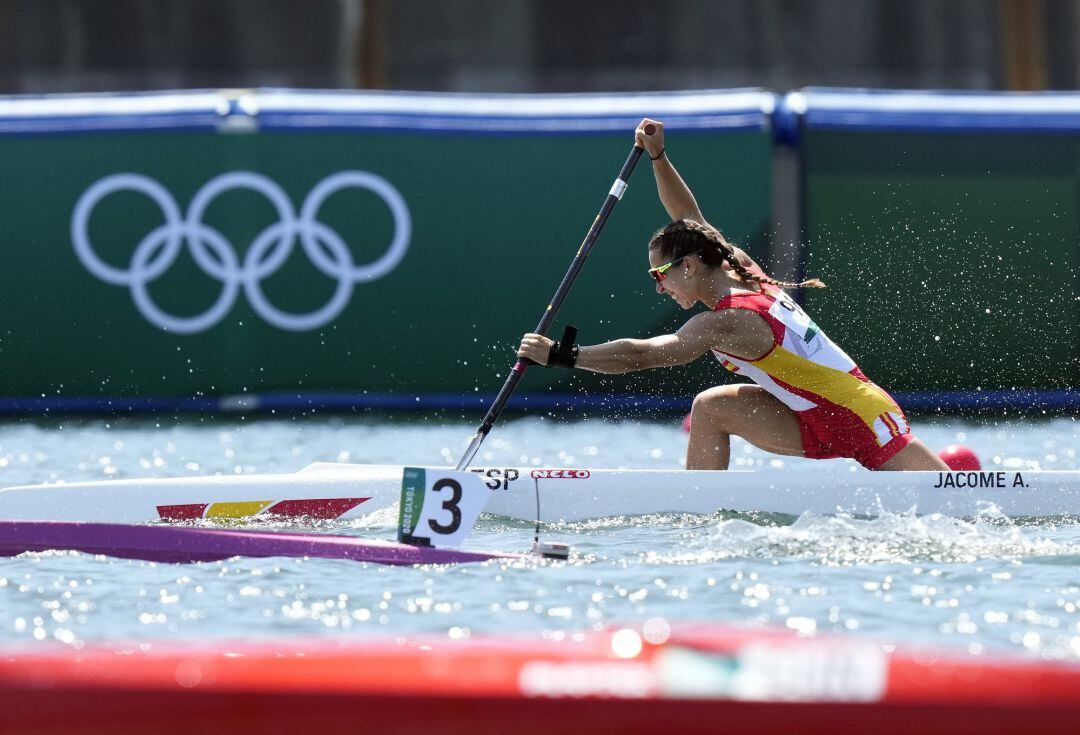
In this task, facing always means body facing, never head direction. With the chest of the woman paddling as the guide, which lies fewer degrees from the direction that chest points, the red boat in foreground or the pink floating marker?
the red boat in foreground

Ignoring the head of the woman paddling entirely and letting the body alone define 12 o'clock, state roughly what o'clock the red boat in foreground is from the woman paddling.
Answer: The red boat in foreground is roughly at 9 o'clock from the woman paddling.

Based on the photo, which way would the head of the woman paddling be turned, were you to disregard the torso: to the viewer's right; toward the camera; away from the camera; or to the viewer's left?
to the viewer's left

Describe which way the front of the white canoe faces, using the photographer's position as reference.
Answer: facing to the left of the viewer

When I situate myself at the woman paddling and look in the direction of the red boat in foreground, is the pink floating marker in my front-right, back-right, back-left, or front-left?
back-left

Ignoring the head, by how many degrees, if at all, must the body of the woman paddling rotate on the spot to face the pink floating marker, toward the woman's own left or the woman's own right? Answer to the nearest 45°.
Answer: approximately 135° to the woman's own right

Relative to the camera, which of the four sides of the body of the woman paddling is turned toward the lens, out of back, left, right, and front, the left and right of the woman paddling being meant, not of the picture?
left

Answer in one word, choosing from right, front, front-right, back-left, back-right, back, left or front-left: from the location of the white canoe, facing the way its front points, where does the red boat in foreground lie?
left
